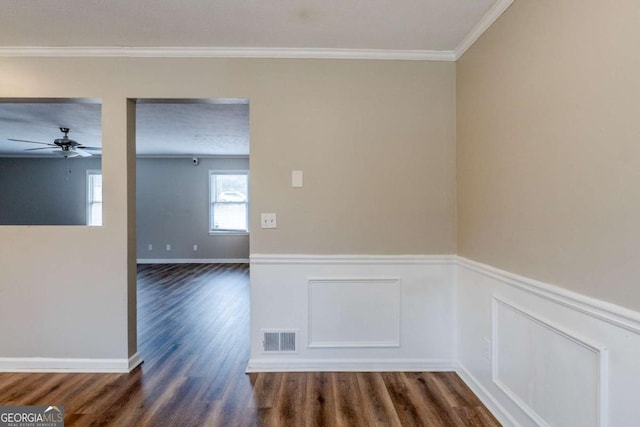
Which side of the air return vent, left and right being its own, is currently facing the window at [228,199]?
back

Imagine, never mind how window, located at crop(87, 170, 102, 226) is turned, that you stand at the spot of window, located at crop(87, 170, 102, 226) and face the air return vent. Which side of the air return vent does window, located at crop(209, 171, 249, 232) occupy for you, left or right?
left

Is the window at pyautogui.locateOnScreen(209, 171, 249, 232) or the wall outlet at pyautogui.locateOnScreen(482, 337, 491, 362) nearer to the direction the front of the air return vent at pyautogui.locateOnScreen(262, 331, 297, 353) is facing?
the wall outlet

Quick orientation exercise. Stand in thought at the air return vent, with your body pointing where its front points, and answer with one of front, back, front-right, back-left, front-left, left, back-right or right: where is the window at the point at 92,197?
back-right

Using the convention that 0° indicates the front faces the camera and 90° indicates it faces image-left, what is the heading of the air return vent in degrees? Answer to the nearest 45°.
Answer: approximately 0°
